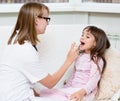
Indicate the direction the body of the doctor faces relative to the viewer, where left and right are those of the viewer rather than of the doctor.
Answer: facing away from the viewer and to the right of the viewer

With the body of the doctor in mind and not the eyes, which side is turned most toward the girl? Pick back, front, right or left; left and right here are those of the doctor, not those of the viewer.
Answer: front

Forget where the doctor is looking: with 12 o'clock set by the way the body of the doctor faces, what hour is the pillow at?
The pillow is roughly at 1 o'clock from the doctor.

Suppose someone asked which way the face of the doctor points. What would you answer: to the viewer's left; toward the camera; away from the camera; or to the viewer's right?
to the viewer's right

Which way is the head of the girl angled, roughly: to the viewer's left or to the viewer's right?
to the viewer's left
